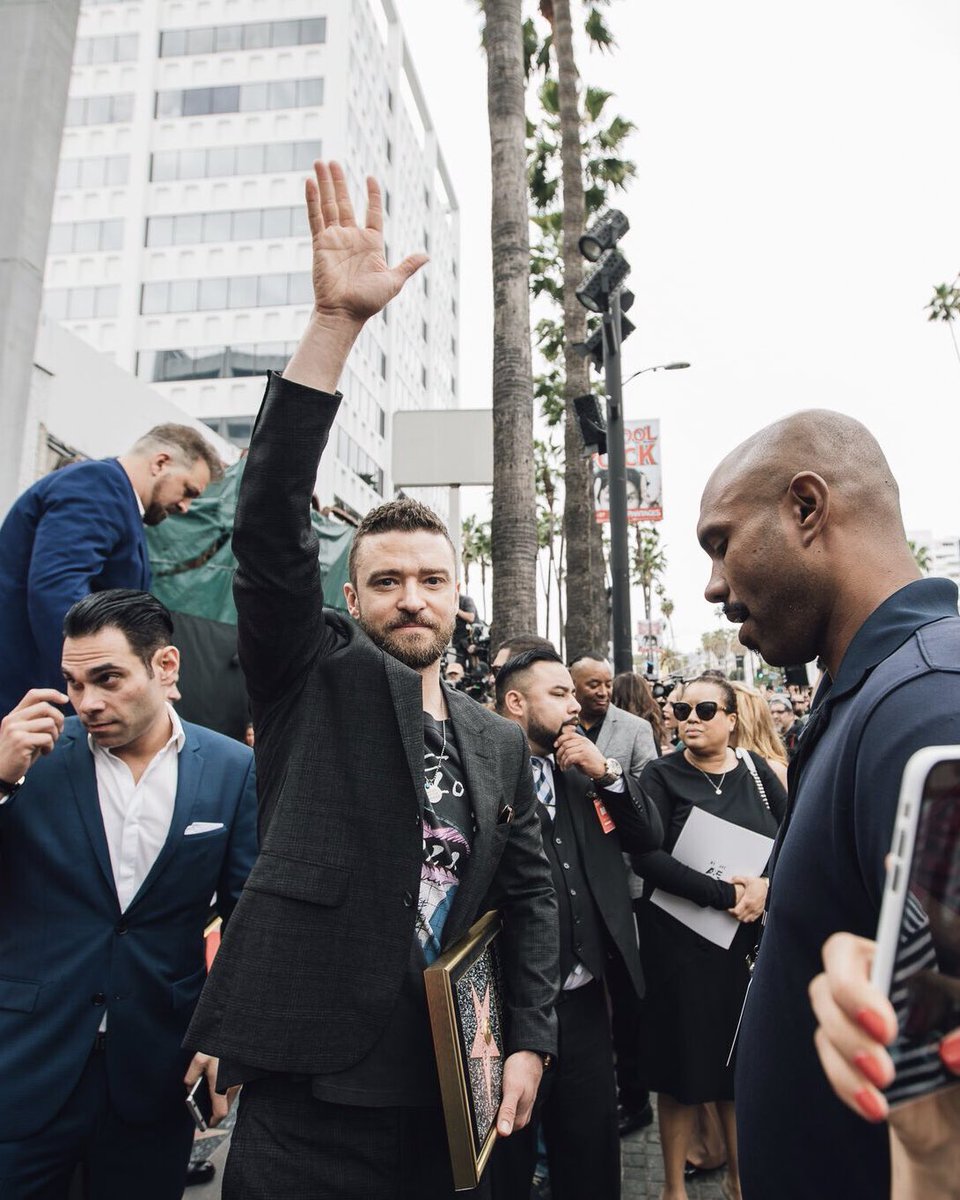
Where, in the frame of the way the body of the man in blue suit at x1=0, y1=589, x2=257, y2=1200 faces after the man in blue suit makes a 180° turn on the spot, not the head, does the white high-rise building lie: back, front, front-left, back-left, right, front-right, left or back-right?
front

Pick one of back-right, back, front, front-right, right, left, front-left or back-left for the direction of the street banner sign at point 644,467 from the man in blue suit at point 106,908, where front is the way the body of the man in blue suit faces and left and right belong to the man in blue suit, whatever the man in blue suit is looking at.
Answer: back-left

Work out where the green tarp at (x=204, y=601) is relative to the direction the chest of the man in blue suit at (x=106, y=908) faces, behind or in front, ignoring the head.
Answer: behind

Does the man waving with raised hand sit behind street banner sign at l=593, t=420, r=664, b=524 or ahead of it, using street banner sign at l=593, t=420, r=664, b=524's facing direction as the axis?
ahead

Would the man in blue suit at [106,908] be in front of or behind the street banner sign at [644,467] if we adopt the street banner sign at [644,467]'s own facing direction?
in front

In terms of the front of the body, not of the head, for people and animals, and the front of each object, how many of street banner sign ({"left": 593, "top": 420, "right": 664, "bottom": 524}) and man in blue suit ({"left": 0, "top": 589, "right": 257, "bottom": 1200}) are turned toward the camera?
2

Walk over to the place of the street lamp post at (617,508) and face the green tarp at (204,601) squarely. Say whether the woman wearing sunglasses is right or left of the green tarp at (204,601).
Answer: left

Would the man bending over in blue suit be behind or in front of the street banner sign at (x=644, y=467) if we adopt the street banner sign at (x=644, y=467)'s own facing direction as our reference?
in front

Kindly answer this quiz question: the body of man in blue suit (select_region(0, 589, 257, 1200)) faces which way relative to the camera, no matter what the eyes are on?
toward the camera

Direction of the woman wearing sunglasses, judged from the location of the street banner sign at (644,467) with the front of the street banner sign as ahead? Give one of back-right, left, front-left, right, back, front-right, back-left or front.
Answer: front

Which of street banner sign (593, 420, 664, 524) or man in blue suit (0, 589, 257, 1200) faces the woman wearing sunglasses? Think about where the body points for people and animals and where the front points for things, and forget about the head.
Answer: the street banner sign

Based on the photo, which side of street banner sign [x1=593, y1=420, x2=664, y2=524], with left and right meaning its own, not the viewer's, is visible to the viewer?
front

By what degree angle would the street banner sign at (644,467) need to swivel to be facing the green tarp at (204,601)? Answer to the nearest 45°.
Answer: approximately 45° to its right
